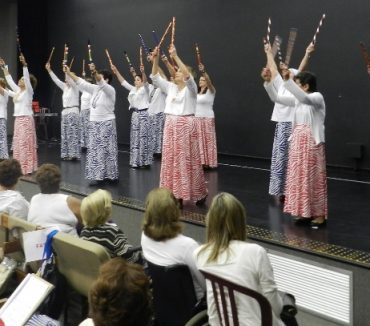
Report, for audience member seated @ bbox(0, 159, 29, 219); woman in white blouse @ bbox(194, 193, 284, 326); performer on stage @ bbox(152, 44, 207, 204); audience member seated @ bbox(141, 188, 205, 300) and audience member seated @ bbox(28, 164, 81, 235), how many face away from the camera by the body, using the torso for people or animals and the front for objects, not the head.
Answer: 4

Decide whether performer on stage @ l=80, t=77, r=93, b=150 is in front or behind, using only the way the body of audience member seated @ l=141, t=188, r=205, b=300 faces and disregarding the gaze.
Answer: in front

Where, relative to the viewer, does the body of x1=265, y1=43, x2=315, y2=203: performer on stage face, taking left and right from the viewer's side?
facing the viewer and to the left of the viewer

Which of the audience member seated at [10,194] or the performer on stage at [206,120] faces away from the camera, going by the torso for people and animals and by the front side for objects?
the audience member seated

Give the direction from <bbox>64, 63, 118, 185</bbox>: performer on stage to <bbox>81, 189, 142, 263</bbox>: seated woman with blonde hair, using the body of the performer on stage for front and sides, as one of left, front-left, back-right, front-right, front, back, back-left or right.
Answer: front-left

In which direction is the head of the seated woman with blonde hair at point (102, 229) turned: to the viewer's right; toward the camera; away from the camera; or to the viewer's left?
away from the camera

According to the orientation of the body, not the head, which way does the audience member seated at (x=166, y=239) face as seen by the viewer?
away from the camera

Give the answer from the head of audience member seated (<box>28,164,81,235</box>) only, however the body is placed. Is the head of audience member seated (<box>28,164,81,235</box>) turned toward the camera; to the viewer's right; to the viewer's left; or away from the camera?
away from the camera

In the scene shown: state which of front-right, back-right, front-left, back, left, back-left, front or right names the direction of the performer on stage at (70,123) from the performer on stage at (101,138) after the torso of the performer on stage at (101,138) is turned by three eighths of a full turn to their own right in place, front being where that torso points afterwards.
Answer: front

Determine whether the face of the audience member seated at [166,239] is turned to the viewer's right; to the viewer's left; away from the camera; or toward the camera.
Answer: away from the camera

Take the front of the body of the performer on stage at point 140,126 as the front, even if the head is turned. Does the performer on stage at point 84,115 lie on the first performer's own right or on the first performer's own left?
on the first performer's own right

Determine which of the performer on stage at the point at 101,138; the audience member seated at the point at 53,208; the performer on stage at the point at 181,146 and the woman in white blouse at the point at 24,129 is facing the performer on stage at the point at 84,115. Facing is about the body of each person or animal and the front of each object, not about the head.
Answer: the audience member seated

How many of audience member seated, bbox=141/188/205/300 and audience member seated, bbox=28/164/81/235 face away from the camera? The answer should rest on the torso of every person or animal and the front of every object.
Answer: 2

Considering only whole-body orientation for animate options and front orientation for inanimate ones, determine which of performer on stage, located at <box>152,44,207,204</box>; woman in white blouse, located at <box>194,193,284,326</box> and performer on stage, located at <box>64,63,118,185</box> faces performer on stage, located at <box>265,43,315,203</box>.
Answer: the woman in white blouse

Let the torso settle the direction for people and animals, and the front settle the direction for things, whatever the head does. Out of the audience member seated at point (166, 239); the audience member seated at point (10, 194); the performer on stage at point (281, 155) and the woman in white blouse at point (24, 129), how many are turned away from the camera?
2

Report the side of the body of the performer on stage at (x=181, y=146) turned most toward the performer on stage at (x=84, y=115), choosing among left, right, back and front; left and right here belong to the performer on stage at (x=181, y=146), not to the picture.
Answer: right

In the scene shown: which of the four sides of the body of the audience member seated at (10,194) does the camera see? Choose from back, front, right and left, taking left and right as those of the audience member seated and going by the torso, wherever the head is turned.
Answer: back

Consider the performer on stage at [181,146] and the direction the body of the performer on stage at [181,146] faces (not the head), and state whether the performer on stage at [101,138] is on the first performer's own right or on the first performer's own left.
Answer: on the first performer's own right

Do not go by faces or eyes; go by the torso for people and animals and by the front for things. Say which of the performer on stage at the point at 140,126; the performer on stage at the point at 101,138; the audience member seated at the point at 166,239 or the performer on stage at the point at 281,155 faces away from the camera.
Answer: the audience member seated

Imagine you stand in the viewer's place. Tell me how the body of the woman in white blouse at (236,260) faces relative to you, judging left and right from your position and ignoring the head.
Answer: facing away from the viewer

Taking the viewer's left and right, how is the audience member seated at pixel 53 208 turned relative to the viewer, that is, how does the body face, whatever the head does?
facing away from the viewer
